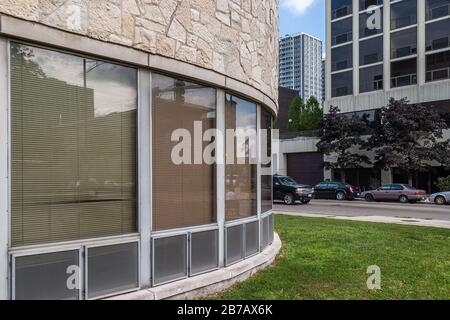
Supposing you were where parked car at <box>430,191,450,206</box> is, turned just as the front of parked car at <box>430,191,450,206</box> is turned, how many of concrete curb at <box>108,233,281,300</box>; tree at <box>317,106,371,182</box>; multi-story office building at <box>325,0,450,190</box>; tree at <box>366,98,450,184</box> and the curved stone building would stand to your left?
2

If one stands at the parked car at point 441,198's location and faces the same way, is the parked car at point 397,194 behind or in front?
in front

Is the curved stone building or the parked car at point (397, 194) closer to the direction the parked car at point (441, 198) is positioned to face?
the parked car

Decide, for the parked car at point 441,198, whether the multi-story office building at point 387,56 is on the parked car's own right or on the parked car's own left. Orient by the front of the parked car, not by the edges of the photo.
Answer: on the parked car's own right

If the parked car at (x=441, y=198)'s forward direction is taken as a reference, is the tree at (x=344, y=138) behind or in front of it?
in front

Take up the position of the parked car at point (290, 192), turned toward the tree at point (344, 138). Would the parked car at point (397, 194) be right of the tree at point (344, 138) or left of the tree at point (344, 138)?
right

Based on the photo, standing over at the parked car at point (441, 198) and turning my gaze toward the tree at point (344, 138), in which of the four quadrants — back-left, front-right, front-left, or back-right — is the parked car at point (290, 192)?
front-left

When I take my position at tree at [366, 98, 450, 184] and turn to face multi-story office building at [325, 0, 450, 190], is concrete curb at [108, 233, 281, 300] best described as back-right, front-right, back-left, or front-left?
back-left

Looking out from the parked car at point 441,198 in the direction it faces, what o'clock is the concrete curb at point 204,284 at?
The concrete curb is roughly at 9 o'clock from the parked car.

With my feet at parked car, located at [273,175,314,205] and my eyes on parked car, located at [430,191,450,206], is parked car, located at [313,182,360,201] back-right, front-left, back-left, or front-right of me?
front-left

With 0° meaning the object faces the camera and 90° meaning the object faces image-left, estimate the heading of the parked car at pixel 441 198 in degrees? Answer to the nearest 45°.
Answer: approximately 90°

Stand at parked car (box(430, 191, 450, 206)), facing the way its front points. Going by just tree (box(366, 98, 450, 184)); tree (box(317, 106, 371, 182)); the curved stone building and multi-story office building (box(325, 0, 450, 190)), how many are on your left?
1

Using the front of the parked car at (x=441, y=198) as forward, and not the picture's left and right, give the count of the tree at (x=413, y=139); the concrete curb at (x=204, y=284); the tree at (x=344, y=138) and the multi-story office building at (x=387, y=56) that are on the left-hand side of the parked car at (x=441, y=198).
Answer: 1

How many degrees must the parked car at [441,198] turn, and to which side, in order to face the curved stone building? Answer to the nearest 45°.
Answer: approximately 90° to its left

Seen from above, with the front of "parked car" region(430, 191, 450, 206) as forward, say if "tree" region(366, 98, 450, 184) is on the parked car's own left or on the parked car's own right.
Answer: on the parked car's own right

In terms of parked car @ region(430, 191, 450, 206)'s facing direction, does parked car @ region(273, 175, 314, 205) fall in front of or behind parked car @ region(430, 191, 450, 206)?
in front

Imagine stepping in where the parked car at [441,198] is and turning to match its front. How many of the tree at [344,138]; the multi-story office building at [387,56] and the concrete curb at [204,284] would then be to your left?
1
